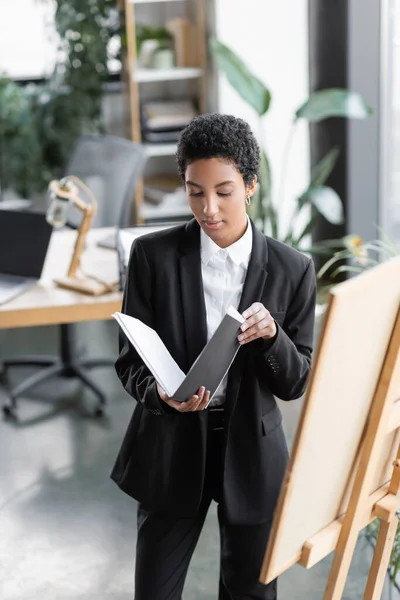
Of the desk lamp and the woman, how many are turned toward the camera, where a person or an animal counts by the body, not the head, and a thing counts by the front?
1

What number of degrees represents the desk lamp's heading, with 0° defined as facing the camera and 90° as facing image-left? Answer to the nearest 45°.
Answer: approximately 90°

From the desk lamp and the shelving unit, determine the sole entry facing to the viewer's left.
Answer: the desk lamp

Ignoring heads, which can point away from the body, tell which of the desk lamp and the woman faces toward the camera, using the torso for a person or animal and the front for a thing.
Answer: the woman

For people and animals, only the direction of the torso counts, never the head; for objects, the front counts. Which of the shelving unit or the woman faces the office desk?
the shelving unit

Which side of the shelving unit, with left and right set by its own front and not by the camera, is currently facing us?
front

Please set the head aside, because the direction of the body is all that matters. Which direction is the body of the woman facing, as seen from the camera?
toward the camera

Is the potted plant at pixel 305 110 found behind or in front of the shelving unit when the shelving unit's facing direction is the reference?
in front

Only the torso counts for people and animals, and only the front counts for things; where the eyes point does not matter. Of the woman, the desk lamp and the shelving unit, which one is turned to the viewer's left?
the desk lamp

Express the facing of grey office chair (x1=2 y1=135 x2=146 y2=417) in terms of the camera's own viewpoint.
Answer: facing the viewer and to the left of the viewer

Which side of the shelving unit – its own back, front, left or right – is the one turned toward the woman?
front

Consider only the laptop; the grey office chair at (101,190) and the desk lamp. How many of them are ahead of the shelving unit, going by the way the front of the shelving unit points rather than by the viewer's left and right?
3
